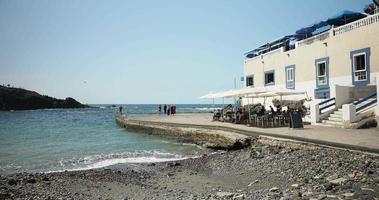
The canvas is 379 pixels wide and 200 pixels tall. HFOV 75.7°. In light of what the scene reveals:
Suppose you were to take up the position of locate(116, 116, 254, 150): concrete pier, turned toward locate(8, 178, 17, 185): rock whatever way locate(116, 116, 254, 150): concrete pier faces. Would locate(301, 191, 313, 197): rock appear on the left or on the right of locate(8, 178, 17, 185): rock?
left

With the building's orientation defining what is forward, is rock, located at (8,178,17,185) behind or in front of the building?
in front

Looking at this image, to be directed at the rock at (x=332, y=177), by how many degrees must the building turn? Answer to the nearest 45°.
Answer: approximately 45° to its left

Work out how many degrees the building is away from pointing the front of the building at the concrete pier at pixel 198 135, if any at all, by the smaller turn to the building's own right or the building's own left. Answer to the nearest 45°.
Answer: approximately 45° to the building's own right

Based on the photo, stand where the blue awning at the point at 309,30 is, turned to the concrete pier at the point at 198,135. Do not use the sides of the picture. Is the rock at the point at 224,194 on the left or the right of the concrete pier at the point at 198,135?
left

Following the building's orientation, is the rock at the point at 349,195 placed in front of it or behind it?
in front

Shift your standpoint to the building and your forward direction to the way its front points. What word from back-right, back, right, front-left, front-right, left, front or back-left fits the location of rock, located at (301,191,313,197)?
front-left
